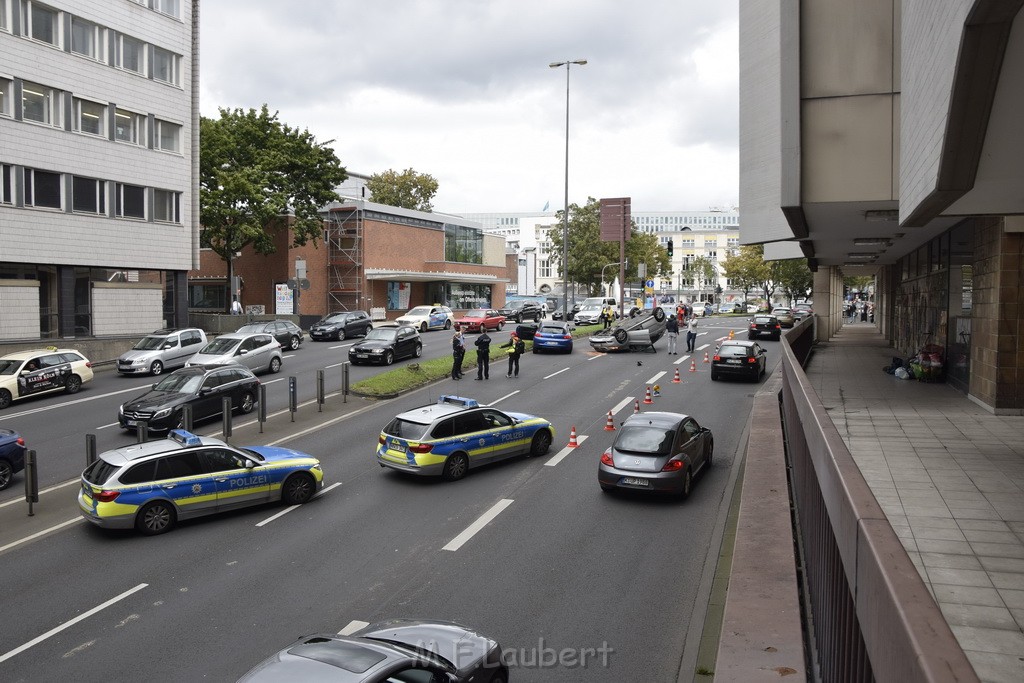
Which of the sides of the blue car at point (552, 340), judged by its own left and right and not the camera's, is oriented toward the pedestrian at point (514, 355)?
back

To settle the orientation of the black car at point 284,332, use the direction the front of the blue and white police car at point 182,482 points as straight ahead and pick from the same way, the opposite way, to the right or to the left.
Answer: the opposite way

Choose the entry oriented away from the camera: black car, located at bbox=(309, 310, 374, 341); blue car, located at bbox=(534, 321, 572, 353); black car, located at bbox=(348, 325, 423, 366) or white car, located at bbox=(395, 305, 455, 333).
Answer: the blue car

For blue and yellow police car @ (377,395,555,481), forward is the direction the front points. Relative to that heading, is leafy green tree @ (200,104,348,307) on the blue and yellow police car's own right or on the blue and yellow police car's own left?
on the blue and yellow police car's own left

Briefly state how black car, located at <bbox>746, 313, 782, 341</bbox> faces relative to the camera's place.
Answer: facing away from the viewer

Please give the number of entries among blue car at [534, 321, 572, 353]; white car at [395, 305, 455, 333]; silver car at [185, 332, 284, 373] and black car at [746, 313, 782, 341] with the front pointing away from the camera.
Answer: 2

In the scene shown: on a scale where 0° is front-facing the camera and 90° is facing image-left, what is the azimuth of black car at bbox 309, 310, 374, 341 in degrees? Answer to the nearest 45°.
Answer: approximately 45°

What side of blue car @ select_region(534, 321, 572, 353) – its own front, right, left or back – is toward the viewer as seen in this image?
back

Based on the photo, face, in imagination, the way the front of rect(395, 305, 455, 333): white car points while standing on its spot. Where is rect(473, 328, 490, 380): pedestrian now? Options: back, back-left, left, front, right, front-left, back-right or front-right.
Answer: front-left

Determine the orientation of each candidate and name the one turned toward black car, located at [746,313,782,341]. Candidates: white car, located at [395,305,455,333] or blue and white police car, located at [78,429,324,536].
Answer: the blue and white police car

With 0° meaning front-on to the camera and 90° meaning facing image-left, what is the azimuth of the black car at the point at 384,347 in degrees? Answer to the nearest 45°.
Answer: approximately 45°

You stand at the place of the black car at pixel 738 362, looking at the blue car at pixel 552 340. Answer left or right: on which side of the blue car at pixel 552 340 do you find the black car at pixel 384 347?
left

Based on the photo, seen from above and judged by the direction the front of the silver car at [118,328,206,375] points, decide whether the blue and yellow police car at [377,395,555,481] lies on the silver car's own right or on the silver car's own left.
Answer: on the silver car's own left

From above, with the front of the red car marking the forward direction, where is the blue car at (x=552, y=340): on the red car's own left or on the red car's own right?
on the red car's own left
